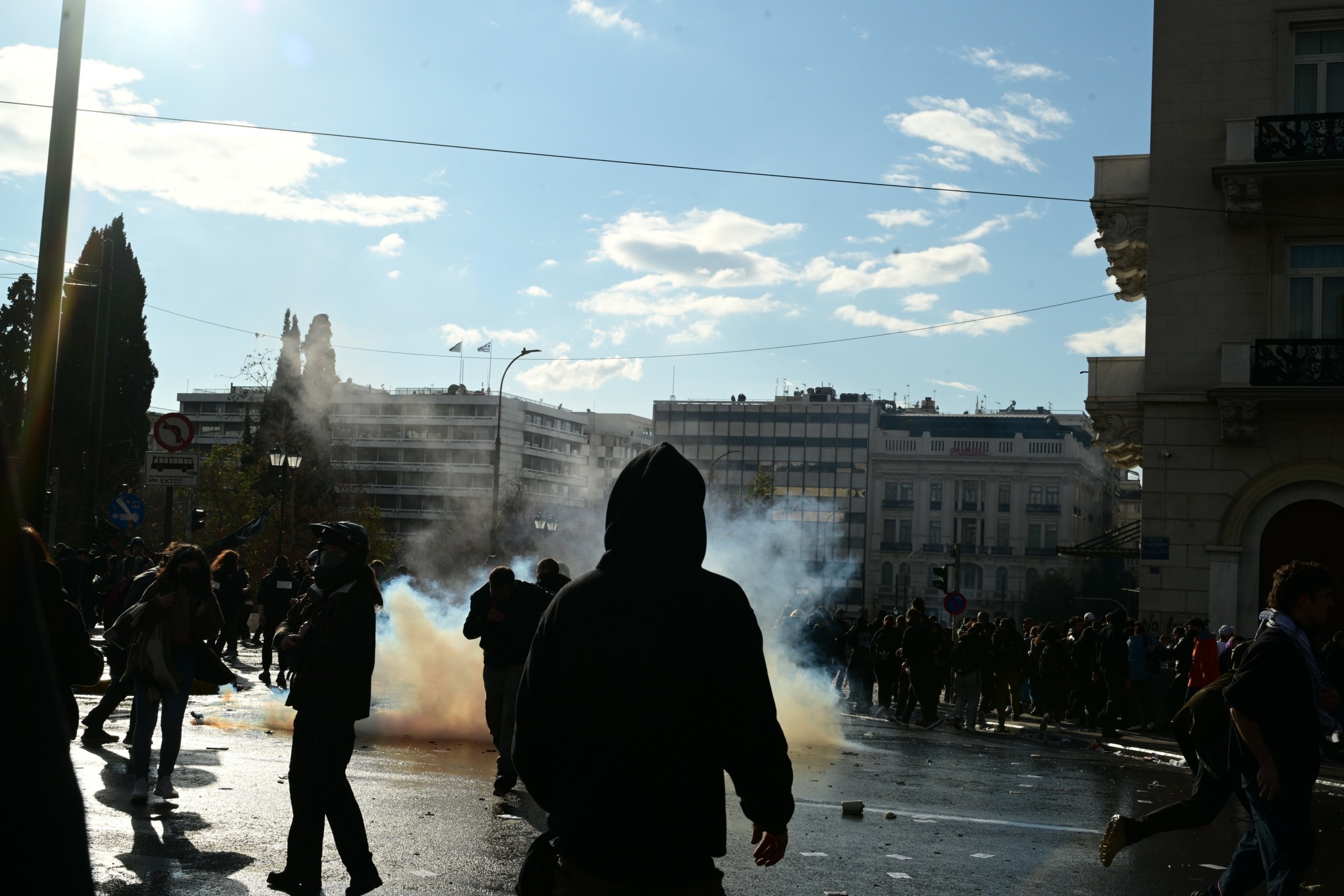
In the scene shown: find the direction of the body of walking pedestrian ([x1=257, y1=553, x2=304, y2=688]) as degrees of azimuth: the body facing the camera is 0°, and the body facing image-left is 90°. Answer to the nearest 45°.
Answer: approximately 180°

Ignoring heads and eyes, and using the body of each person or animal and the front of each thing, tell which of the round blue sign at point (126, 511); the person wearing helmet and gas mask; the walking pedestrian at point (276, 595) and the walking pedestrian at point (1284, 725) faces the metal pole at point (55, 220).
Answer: the round blue sign

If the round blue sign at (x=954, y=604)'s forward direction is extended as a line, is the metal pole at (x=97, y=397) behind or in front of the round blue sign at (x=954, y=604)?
in front

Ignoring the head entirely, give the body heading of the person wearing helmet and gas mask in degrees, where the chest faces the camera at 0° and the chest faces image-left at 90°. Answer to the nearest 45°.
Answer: approximately 45°

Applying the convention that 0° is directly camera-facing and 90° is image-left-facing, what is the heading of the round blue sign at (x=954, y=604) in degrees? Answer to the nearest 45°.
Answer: approximately 0°

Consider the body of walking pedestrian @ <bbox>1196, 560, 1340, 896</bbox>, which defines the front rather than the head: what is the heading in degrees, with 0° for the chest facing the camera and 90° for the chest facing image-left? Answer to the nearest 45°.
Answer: approximately 270°

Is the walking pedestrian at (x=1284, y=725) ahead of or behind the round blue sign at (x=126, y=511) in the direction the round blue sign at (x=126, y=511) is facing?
ahead
